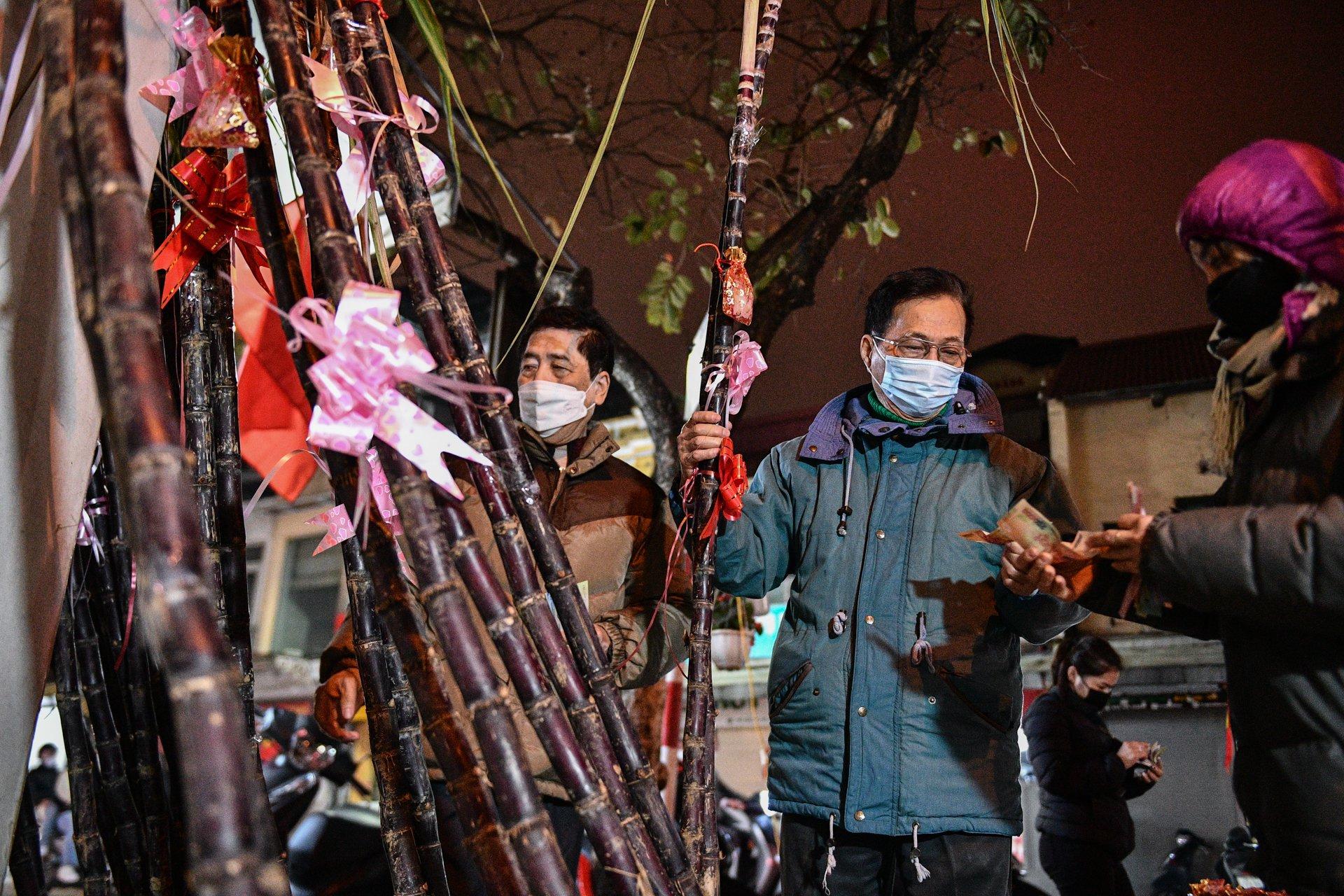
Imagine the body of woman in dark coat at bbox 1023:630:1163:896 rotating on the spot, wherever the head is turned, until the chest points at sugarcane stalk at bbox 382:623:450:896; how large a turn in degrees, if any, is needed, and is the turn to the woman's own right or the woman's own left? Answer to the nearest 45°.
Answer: approximately 90° to the woman's own right

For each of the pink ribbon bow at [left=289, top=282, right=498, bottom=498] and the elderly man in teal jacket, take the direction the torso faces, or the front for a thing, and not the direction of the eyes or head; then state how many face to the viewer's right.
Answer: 0

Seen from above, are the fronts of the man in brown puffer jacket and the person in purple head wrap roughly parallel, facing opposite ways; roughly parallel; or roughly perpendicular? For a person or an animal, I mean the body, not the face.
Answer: roughly perpendicular

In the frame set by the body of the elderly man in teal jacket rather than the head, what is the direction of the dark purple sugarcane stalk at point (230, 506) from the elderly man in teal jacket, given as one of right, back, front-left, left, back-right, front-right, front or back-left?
front-right

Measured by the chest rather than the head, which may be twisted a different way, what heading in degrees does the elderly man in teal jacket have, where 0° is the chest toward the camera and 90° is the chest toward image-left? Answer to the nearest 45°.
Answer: approximately 0°

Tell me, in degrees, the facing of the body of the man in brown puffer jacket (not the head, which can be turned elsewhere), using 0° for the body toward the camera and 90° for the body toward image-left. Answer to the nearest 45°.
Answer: approximately 45°

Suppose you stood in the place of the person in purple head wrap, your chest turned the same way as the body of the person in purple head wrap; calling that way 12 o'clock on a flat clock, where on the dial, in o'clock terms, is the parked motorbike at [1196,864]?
The parked motorbike is roughly at 3 o'clock from the person in purple head wrap.

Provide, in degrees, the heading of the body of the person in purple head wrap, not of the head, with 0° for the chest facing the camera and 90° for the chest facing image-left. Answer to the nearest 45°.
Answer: approximately 90°

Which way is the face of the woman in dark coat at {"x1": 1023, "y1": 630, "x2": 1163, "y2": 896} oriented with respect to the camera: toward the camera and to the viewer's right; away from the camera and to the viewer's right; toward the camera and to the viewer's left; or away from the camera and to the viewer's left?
toward the camera and to the viewer's right

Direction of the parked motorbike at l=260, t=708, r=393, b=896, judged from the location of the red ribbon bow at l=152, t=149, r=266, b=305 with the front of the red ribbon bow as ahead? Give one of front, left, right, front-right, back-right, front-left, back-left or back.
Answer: back

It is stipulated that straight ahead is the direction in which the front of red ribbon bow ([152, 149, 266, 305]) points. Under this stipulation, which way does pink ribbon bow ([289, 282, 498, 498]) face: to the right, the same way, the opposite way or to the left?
the same way

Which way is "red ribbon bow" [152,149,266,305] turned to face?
toward the camera

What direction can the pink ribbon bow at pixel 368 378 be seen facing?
toward the camera

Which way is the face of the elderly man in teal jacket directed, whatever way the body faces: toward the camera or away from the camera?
toward the camera
